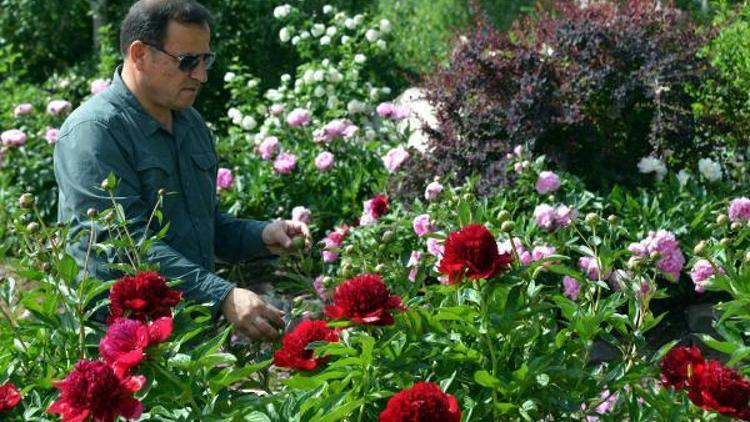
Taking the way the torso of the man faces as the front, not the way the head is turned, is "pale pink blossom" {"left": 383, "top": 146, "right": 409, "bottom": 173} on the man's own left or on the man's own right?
on the man's own left

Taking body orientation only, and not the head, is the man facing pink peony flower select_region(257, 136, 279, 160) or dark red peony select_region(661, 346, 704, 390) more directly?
the dark red peony

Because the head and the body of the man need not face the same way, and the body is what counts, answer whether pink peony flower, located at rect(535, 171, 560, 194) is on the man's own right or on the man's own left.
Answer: on the man's own left

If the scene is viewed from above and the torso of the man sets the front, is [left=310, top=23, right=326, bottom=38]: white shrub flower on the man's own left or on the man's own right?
on the man's own left

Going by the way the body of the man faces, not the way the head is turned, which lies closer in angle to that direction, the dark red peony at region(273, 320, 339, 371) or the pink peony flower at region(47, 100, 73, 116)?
the dark red peony

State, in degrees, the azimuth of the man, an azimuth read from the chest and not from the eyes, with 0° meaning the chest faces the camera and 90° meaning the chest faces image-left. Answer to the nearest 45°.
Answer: approximately 315°

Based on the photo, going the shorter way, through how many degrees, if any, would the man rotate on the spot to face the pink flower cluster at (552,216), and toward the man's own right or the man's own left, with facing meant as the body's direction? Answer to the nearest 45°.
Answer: approximately 45° to the man's own left

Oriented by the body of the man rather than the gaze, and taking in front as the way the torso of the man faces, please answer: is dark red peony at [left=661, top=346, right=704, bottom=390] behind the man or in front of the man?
in front

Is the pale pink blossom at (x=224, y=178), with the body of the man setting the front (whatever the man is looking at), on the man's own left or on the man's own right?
on the man's own left

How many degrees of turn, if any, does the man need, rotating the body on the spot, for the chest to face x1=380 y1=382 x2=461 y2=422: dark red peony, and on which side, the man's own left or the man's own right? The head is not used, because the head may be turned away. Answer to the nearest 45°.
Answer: approximately 45° to the man's own right
